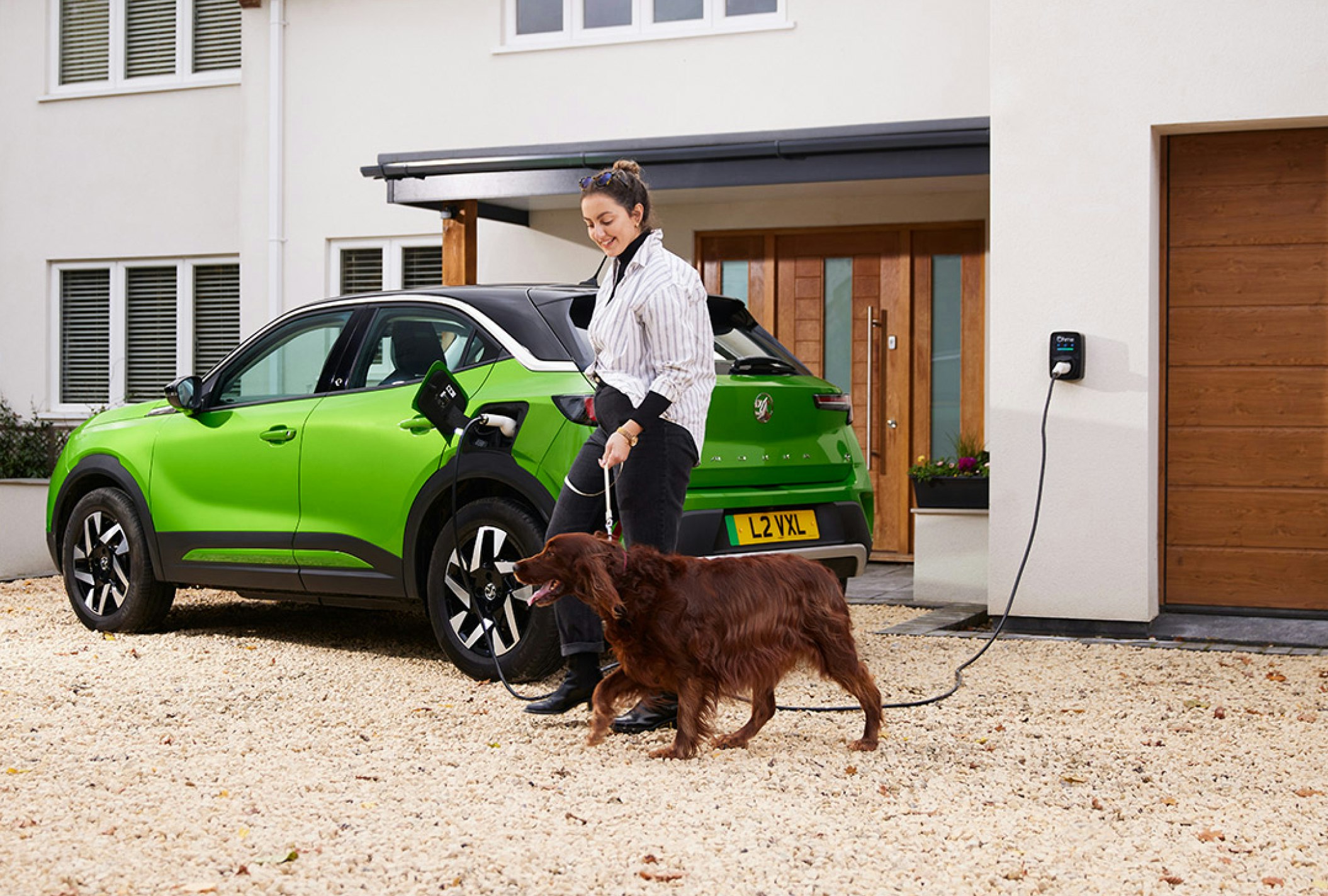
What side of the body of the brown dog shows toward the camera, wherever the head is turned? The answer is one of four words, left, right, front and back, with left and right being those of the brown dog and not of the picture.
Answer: left

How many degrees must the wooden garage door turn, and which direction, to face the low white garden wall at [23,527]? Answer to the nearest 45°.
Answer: approximately 90° to its right

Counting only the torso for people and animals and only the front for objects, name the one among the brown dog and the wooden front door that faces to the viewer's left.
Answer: the brown dog

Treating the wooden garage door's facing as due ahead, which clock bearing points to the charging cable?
The charging cable is roughly at 2 o'clock from the wooden garage door.

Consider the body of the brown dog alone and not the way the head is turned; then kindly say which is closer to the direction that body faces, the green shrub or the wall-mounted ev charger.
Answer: the green shrub

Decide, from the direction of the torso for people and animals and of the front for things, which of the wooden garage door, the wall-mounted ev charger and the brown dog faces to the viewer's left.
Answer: the brown dog

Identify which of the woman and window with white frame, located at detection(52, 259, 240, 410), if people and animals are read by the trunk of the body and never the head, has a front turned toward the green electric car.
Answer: the window with white frame

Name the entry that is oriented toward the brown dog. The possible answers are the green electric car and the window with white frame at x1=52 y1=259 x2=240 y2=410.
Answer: the window with white frame

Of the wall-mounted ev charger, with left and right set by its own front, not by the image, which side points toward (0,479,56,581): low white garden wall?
right
